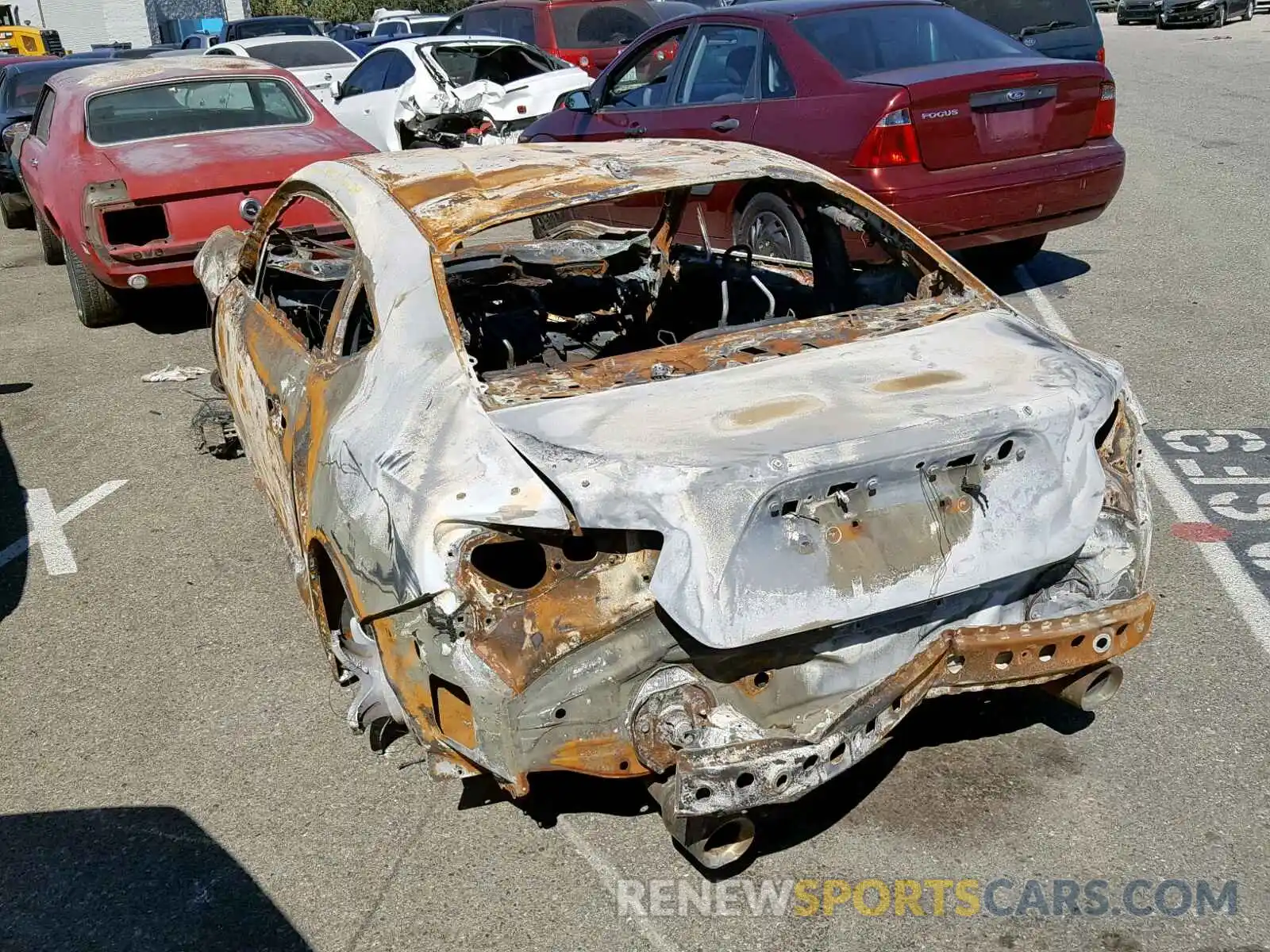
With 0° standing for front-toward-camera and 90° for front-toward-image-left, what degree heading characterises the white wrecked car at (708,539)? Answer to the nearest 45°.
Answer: approximately 135°

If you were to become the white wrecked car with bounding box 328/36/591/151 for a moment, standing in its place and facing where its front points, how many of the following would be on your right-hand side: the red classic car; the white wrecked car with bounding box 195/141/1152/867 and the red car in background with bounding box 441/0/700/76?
1

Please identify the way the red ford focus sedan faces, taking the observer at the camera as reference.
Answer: facing away from the viewer and to the left of the viewer

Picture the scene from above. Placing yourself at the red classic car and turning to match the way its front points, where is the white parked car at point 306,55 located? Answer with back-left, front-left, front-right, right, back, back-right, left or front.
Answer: front-right

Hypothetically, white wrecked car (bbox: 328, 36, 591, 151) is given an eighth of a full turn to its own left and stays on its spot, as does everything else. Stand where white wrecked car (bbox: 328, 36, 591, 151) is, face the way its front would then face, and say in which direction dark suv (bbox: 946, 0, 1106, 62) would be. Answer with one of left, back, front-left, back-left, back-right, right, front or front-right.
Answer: back
